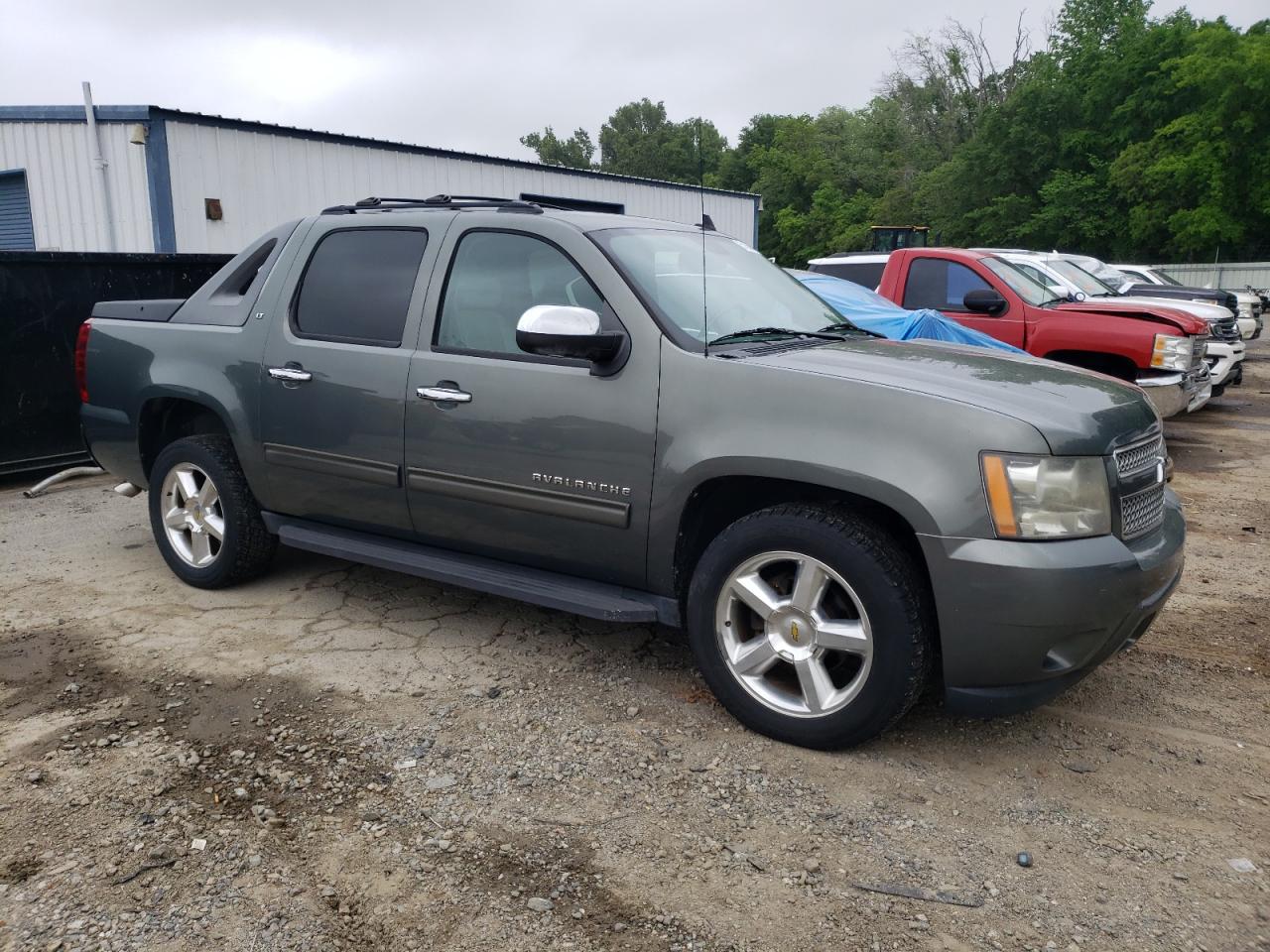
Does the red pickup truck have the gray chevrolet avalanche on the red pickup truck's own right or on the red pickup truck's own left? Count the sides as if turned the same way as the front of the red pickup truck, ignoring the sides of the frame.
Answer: on the red pickup truck's own right

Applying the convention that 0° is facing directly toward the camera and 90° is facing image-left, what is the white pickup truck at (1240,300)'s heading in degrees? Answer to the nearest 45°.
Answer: approximately 315°

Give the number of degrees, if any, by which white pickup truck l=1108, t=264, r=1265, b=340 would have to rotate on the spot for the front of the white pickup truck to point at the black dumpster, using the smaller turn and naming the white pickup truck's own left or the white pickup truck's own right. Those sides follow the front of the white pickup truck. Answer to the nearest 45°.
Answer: approximately 90° to the white pickup truck's own right

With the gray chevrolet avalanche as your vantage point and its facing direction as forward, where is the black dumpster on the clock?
The black dumpster is roughly at 6 o'clock from the gray chevrolet avalanche.

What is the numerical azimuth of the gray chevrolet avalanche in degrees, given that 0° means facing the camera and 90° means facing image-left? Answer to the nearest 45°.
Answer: approximately 315°

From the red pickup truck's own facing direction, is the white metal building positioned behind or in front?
behind

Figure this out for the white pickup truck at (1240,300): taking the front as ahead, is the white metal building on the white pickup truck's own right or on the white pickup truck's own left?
on the white pickup truck's own right
